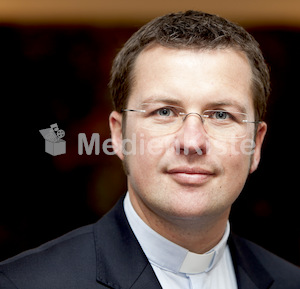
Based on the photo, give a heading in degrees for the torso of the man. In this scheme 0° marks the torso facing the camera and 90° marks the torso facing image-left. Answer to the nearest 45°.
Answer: approximately 315°
